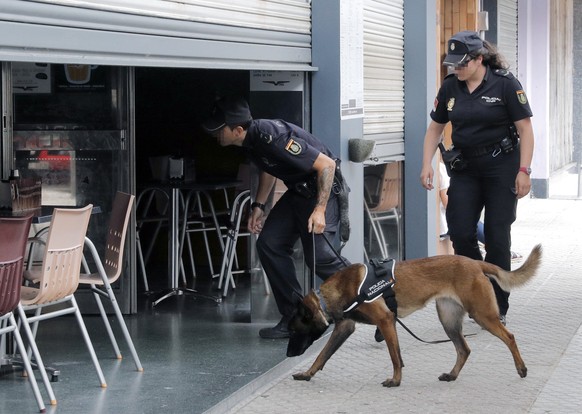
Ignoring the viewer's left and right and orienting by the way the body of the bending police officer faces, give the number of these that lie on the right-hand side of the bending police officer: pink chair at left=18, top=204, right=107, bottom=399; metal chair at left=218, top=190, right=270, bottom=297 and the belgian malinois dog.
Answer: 1

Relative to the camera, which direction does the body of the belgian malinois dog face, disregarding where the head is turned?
to the viewer's left

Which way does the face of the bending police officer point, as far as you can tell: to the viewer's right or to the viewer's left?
to the viewer's left

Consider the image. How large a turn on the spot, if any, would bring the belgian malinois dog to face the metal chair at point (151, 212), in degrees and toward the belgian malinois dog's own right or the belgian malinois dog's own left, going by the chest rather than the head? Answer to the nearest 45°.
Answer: approximately 45° to the belgian malinois dog's own right

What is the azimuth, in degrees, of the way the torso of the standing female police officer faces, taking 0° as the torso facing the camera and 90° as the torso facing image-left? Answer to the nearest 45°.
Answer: approximately 45°

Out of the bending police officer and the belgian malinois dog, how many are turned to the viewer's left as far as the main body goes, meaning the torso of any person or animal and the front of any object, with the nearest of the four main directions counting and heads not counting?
2
